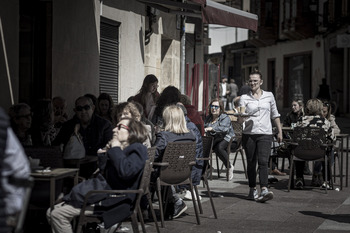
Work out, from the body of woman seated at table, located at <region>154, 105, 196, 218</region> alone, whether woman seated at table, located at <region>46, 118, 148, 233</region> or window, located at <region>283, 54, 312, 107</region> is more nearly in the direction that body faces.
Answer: the window

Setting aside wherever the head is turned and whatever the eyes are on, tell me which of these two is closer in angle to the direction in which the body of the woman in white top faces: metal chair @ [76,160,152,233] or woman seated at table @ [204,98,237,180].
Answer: the metal chair

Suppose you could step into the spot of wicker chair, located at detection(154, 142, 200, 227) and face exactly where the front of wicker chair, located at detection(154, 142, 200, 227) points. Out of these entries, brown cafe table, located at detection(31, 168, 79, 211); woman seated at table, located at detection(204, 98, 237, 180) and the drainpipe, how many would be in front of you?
2

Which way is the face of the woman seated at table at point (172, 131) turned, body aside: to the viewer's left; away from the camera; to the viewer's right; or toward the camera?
away from the camera

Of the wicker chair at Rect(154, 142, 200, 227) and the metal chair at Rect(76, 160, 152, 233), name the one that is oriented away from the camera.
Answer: the wicker chair

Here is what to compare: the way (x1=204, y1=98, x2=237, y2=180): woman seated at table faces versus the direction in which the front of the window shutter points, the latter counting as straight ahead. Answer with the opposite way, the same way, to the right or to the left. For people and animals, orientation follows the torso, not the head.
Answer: to the right
